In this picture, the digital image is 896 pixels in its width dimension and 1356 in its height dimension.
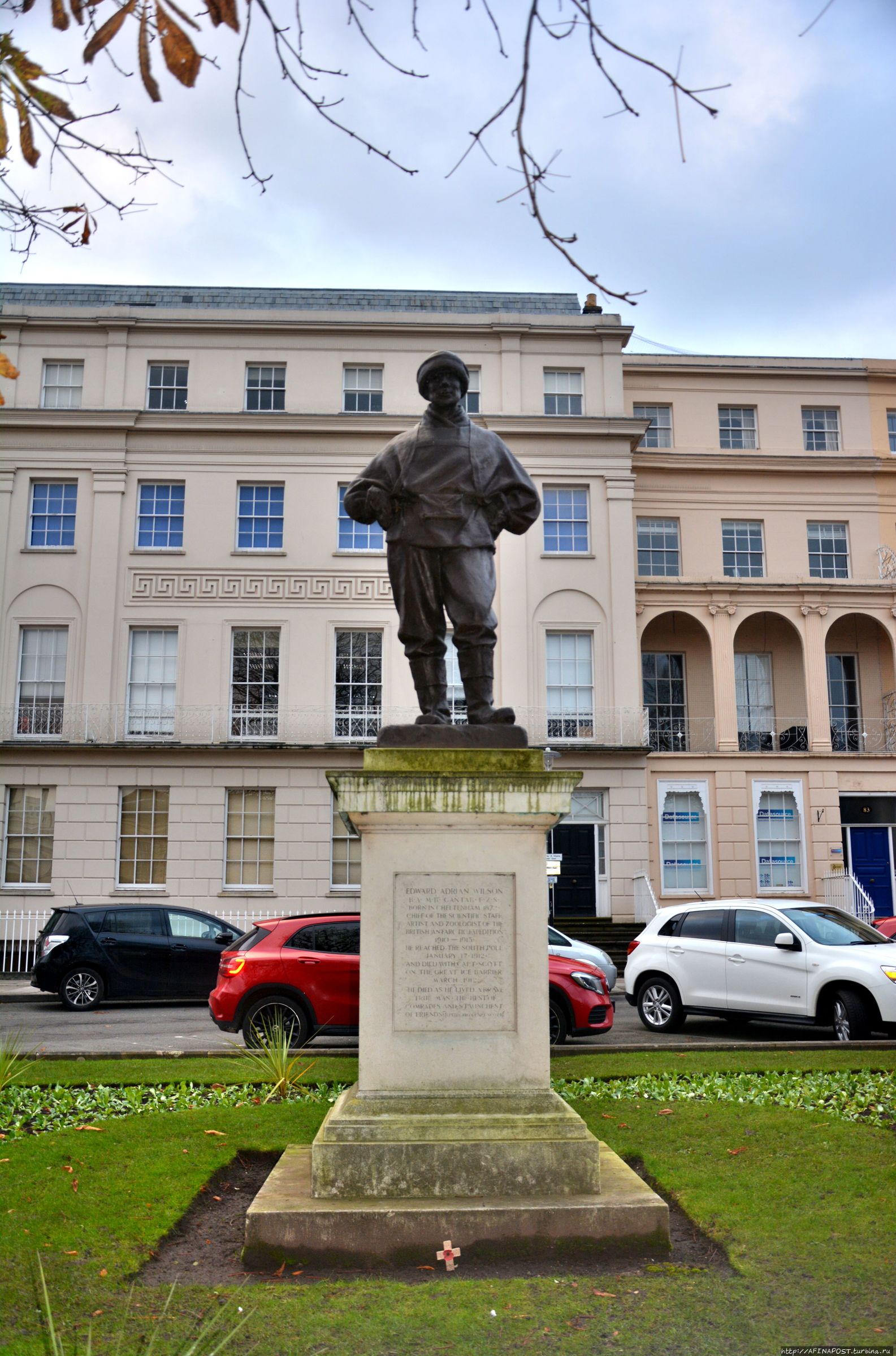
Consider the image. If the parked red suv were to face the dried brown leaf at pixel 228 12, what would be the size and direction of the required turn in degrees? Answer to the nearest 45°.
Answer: approximately 90° to its right

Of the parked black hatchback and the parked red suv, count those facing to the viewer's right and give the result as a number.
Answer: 2

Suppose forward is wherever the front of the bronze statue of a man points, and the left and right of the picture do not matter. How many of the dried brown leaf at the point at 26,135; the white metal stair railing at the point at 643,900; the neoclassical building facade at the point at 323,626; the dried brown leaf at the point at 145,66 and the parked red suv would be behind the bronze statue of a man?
3

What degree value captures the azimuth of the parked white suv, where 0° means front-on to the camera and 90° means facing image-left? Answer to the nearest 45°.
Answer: approximately 315°

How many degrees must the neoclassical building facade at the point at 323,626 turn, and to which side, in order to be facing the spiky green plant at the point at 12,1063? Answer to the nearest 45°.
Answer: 0° — it already faces it

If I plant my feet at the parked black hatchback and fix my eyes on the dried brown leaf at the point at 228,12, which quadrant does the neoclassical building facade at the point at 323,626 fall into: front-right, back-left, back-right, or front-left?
back-left

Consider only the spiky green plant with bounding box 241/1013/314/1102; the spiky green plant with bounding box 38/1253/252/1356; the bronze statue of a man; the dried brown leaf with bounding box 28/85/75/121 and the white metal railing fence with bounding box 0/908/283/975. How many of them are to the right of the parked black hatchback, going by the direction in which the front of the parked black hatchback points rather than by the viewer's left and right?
4

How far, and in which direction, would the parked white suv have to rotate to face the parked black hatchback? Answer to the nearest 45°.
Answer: approximately 135° to its right

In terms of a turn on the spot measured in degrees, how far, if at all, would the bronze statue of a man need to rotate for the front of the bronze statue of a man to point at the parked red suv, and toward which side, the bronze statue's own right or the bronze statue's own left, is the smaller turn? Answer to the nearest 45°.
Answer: approximately 180°

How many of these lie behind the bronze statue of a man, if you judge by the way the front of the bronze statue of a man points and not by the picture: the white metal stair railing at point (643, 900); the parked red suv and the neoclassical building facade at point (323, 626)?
3

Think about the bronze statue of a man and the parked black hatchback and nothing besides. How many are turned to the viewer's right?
1

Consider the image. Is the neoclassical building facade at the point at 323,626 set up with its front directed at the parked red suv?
yes

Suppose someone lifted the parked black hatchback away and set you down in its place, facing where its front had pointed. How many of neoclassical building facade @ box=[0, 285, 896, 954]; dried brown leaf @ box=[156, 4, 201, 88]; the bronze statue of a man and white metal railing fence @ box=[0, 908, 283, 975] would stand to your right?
2

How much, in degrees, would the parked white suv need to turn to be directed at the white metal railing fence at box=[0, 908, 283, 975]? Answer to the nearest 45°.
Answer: approximately 180°

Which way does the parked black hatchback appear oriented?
to the viewer's right
